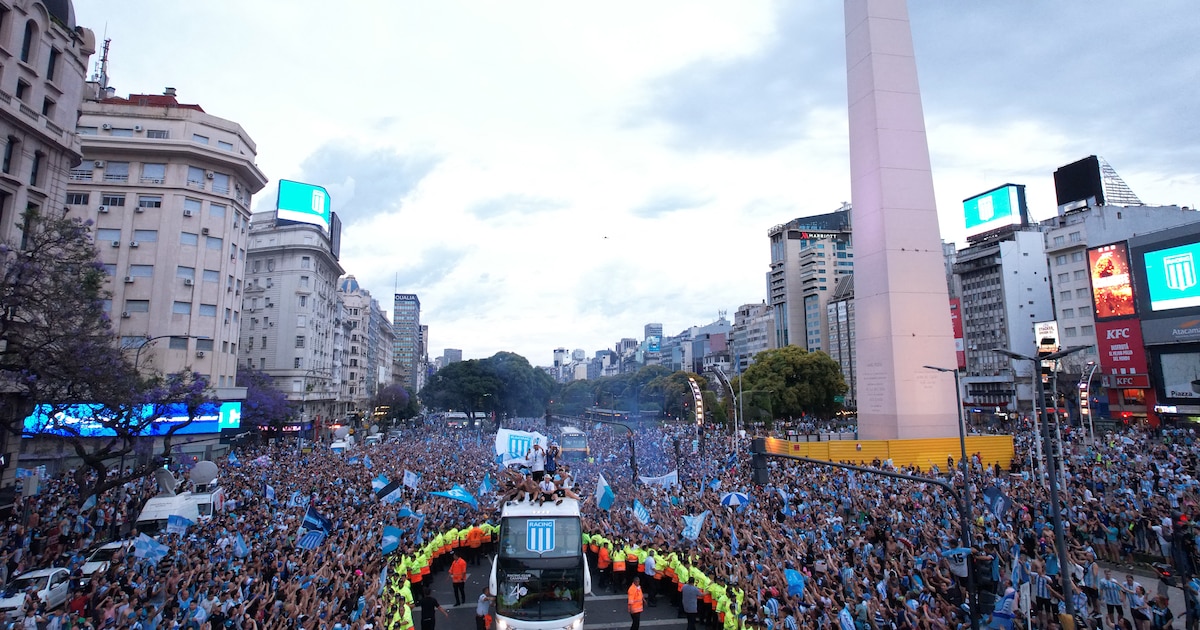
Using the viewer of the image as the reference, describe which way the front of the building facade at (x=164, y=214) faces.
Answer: facing the viewer and to the right of the viewer

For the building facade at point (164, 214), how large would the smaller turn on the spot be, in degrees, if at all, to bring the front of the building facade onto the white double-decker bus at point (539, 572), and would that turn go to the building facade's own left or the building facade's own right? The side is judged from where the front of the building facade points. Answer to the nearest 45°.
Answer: approximately 45° to the building facade's own right

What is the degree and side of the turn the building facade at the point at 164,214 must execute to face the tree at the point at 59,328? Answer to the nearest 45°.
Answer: approximately 45° to its right

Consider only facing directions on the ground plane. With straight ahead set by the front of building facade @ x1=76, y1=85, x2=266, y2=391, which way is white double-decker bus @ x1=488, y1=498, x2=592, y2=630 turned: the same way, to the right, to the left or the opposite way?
to the right

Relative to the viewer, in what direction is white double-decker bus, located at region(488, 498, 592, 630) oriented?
toward the camera

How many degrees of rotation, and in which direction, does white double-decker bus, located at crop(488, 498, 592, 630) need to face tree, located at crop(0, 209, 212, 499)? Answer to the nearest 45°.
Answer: approximately 135° to its right

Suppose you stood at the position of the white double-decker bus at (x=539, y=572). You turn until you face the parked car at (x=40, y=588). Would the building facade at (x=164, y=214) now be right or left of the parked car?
right

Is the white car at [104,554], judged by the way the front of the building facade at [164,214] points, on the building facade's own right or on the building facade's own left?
on the building facade's own right

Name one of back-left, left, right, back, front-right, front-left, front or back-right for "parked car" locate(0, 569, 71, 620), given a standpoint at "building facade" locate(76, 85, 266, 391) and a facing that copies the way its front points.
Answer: front-right

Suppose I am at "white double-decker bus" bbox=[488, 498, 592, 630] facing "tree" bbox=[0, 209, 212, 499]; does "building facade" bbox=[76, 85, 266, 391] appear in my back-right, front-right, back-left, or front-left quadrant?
front-right

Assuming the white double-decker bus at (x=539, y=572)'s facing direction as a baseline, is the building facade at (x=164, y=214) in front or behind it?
behind

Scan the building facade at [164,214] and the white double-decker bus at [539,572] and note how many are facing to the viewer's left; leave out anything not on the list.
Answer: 0

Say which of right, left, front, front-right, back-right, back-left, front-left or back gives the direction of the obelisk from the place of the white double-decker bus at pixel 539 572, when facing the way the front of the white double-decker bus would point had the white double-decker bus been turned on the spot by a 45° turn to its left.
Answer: left

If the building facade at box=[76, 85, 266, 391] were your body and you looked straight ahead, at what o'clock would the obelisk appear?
The obelisk is roughly at 12 o'clock from the building facade.

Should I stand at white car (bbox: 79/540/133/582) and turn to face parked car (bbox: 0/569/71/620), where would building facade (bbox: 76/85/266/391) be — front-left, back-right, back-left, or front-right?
back-right
